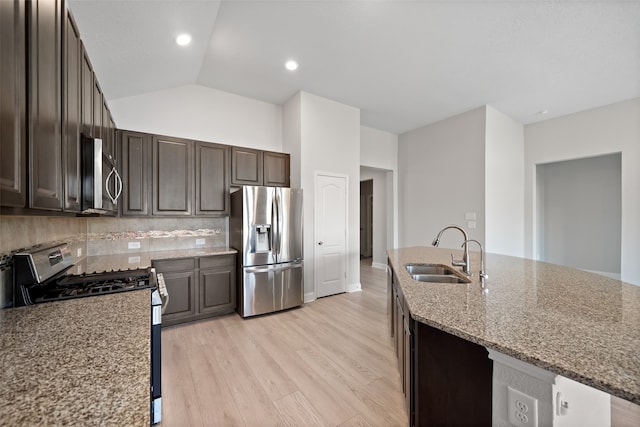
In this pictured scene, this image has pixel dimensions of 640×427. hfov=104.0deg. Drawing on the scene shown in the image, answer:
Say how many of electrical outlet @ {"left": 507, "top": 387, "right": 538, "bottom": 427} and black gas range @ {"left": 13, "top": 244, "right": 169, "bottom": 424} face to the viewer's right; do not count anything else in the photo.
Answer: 1

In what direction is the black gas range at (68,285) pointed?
to the viewer's right

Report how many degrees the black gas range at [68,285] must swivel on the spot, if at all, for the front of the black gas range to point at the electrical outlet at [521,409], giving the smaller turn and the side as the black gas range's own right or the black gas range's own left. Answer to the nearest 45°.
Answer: approximately 45° to the black gas range's own right

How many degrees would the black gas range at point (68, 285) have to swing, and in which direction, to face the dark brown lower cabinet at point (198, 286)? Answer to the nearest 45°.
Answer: approximately 45° to its left
